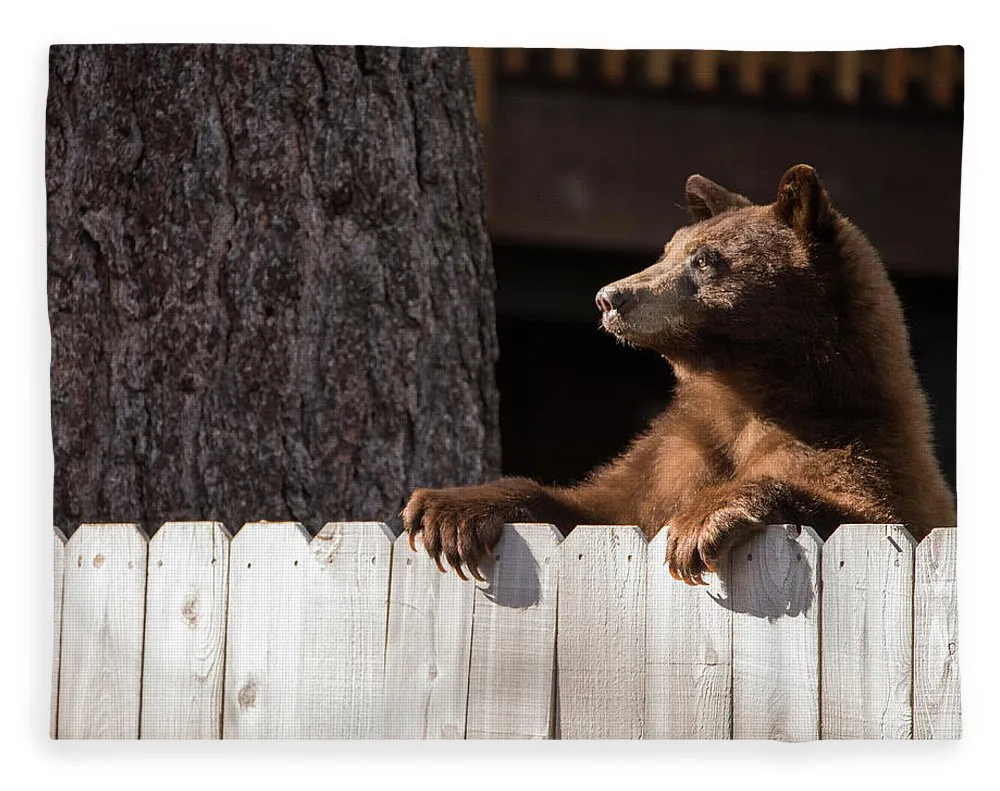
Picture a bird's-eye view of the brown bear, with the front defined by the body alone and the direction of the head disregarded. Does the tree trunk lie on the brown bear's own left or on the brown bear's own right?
on the brown bear's own right

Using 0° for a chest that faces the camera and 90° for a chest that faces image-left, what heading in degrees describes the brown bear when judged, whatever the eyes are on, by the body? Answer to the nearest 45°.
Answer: approximately 45°
